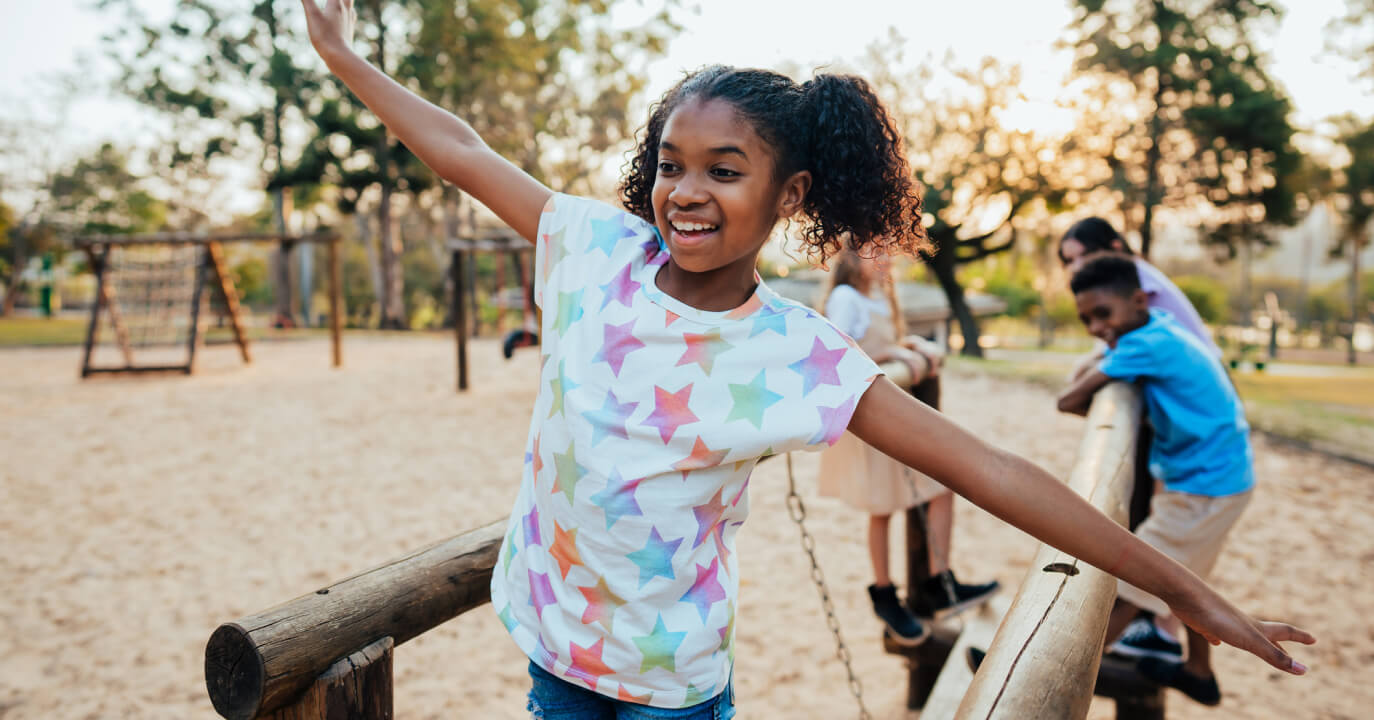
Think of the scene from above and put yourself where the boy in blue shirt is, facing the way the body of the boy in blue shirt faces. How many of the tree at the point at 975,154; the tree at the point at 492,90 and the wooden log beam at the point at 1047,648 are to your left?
1

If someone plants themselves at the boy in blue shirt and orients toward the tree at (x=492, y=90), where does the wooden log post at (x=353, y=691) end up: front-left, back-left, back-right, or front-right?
back-left

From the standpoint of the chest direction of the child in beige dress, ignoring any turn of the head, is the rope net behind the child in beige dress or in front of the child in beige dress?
behind

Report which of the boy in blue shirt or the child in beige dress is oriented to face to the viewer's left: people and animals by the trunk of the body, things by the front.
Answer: the boy in blue shirt

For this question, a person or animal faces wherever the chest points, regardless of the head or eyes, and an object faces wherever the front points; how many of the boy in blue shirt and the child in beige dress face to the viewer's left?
1

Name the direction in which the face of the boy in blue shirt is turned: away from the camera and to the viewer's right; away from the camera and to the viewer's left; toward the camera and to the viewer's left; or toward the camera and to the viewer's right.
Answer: toward the camera and to the viewer's left

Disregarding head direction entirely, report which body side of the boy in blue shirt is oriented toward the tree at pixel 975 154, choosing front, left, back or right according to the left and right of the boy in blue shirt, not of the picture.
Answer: right

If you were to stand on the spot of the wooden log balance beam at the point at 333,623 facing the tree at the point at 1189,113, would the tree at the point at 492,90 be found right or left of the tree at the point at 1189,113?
left

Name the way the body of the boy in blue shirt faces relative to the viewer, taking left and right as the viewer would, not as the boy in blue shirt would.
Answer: facing to the left of the viewer

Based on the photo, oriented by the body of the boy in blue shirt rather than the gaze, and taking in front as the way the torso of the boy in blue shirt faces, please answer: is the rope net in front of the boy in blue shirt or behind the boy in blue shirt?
in front

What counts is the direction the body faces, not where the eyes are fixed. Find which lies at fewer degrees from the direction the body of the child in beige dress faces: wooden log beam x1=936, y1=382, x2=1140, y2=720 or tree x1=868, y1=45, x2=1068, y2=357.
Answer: the wooden log beam
